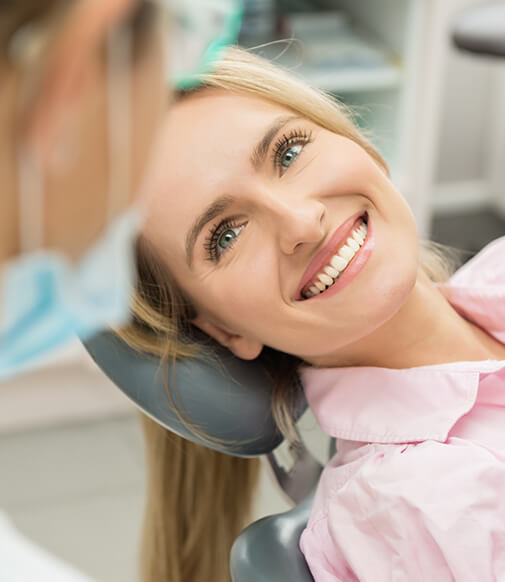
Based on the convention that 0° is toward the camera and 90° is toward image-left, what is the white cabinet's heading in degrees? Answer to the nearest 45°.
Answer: approximately 45°

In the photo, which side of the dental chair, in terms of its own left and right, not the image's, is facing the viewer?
right

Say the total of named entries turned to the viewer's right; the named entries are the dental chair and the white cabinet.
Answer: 1

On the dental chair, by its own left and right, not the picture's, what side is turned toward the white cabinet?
left

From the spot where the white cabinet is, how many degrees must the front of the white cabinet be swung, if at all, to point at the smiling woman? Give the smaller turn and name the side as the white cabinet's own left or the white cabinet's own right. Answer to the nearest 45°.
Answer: approximately 45° to the white cabinet's own left
